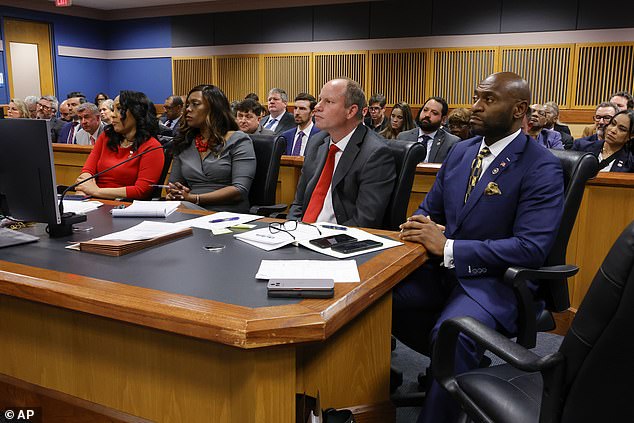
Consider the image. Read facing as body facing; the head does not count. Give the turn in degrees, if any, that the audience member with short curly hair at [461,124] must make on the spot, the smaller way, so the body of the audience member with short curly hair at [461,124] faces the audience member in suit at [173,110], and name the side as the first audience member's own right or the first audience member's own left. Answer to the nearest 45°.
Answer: approximately 90° to the first audience member's own right

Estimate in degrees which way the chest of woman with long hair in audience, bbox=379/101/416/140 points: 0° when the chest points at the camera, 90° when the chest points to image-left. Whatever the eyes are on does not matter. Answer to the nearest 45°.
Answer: approximately 45°

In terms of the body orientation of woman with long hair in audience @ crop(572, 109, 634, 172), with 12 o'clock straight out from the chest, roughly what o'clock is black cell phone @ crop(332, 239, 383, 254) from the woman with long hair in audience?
The black cell phone is roughly at 11 o'clock from the woman with long hair in audience.

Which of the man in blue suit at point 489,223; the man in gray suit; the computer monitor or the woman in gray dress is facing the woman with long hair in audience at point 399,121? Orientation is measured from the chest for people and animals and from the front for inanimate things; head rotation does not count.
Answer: the computer monitor

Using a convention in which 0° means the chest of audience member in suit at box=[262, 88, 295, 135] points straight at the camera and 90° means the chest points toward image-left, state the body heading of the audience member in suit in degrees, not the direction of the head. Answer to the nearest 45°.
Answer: approximately 45°

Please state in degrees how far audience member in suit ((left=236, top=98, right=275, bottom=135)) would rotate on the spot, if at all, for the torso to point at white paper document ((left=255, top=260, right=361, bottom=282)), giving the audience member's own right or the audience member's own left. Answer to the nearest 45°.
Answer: approximately 45° to the audience member's own left

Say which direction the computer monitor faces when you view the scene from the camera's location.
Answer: facing away from the viewer and to the right of the viewer

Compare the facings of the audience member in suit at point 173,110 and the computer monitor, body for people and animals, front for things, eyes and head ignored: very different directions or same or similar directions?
very different directions

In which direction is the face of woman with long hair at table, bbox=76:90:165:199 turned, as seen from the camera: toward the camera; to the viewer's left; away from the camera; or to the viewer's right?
to the viewer's left

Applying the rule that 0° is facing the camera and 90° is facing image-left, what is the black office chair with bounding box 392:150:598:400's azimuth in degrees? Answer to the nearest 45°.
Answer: approximately 45°

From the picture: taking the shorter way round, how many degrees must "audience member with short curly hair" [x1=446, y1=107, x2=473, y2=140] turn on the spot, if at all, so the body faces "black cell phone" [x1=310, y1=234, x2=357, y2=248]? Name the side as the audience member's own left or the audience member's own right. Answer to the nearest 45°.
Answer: approximately 45° to the audience member's own left
